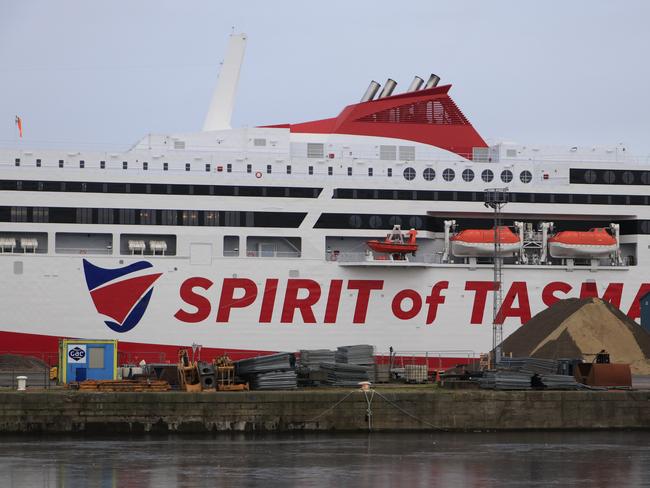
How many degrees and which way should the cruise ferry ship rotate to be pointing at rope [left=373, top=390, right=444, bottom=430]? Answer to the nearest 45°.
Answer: approximately 90° to its left

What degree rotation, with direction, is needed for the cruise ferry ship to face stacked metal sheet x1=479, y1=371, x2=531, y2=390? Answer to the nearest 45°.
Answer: approximately 135° to its left

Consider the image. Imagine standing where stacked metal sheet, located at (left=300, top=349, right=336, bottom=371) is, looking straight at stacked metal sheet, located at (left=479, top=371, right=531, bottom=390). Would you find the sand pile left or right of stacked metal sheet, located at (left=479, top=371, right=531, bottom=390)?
left

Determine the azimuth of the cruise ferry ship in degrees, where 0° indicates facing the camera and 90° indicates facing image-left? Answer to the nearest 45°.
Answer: approximately 90°

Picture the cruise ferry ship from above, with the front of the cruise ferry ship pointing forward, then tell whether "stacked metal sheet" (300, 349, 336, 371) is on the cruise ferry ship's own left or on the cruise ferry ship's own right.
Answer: on the cruise ferry ship's own left

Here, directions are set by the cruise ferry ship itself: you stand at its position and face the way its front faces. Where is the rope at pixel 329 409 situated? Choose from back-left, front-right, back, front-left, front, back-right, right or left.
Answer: left

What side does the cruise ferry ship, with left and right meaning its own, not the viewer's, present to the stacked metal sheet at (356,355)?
left

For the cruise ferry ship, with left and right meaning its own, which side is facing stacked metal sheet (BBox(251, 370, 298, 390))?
left

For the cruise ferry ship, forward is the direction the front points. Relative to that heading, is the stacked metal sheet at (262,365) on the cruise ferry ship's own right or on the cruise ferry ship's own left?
on the cruise ferry ship's own left

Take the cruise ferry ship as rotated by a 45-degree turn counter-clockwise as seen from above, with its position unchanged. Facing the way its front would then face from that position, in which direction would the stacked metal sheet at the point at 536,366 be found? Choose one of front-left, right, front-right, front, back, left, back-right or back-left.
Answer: left

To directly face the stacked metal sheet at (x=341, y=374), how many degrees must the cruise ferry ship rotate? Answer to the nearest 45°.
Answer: approximately 90° to its left
